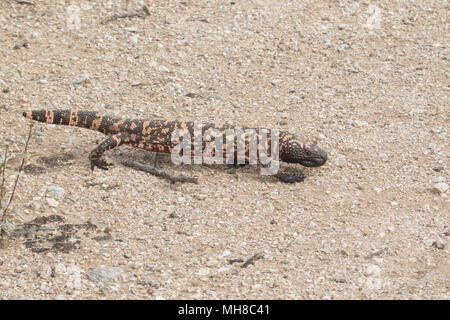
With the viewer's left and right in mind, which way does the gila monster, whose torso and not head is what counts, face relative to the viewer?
facing to the right of the viewer

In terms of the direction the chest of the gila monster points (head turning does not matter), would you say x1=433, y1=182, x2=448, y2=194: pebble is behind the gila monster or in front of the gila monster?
in front

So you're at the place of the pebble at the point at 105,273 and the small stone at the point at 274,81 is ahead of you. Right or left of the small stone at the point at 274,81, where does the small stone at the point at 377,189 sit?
right

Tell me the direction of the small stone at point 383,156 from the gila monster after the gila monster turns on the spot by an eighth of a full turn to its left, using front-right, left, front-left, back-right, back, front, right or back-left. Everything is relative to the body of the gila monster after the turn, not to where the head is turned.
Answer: front-right

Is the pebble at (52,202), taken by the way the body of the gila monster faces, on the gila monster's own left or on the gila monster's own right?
on the gila monster's own right

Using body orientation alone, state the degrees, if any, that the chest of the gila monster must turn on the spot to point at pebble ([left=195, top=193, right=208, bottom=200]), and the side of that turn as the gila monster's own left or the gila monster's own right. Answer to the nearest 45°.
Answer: approximately 45° to the gila monster's own right

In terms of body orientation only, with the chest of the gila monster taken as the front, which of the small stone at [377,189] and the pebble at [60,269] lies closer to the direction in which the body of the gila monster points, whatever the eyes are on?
the small stone

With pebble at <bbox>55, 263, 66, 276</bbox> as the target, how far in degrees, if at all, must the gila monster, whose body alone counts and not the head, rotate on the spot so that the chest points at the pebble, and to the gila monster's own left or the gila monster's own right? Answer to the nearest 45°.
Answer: approximately 90° to the gila monster's own right

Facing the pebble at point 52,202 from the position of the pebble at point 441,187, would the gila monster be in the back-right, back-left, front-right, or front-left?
front-right

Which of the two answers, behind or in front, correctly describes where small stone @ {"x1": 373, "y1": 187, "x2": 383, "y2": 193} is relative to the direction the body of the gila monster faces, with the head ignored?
in front

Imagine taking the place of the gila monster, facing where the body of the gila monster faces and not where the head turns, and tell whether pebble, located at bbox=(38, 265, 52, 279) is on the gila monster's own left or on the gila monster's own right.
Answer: on the gila monster's own right

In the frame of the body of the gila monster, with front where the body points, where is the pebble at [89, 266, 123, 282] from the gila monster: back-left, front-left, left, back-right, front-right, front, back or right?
right
